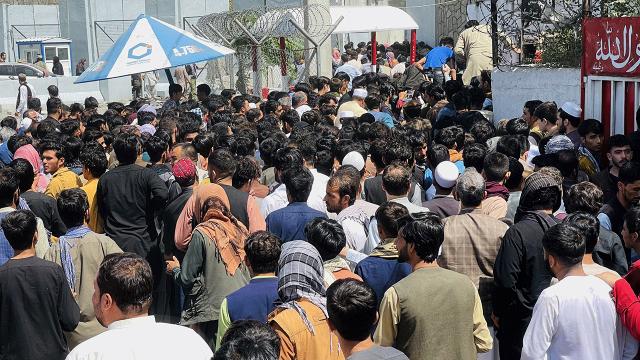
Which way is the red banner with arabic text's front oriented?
toward the camera

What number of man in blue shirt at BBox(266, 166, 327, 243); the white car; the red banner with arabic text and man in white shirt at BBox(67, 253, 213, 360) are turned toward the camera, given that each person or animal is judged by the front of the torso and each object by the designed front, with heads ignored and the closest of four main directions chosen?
1

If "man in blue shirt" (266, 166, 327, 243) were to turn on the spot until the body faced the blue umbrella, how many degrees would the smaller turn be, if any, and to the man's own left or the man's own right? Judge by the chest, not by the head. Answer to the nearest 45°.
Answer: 0° — they already face it

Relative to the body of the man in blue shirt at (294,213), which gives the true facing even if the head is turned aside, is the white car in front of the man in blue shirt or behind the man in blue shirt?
in front

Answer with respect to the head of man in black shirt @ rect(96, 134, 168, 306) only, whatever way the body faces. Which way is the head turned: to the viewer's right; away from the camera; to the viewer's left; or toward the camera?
away from the camera

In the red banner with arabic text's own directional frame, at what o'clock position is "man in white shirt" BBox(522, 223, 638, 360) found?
The man in white shirt is roughly at 12 o'clock from the red banner with arabic text.

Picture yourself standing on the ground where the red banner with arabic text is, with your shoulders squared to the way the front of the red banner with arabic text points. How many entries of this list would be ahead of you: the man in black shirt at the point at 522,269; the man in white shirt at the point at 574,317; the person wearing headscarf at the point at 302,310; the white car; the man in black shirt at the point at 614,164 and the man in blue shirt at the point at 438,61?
4

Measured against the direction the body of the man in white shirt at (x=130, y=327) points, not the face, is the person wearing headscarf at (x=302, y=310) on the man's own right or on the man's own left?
on the man's own right

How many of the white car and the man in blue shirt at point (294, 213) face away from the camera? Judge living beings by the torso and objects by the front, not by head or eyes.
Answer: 1

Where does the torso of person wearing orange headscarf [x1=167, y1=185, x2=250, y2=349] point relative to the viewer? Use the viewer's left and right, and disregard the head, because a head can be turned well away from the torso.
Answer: facing away from the viewer and to the left of the viewer

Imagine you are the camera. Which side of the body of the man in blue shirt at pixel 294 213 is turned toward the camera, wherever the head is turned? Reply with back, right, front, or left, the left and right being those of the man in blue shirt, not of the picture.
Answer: back

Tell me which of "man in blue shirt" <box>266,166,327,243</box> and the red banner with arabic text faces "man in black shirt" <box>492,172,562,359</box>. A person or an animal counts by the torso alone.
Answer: the red banner with arabic text
